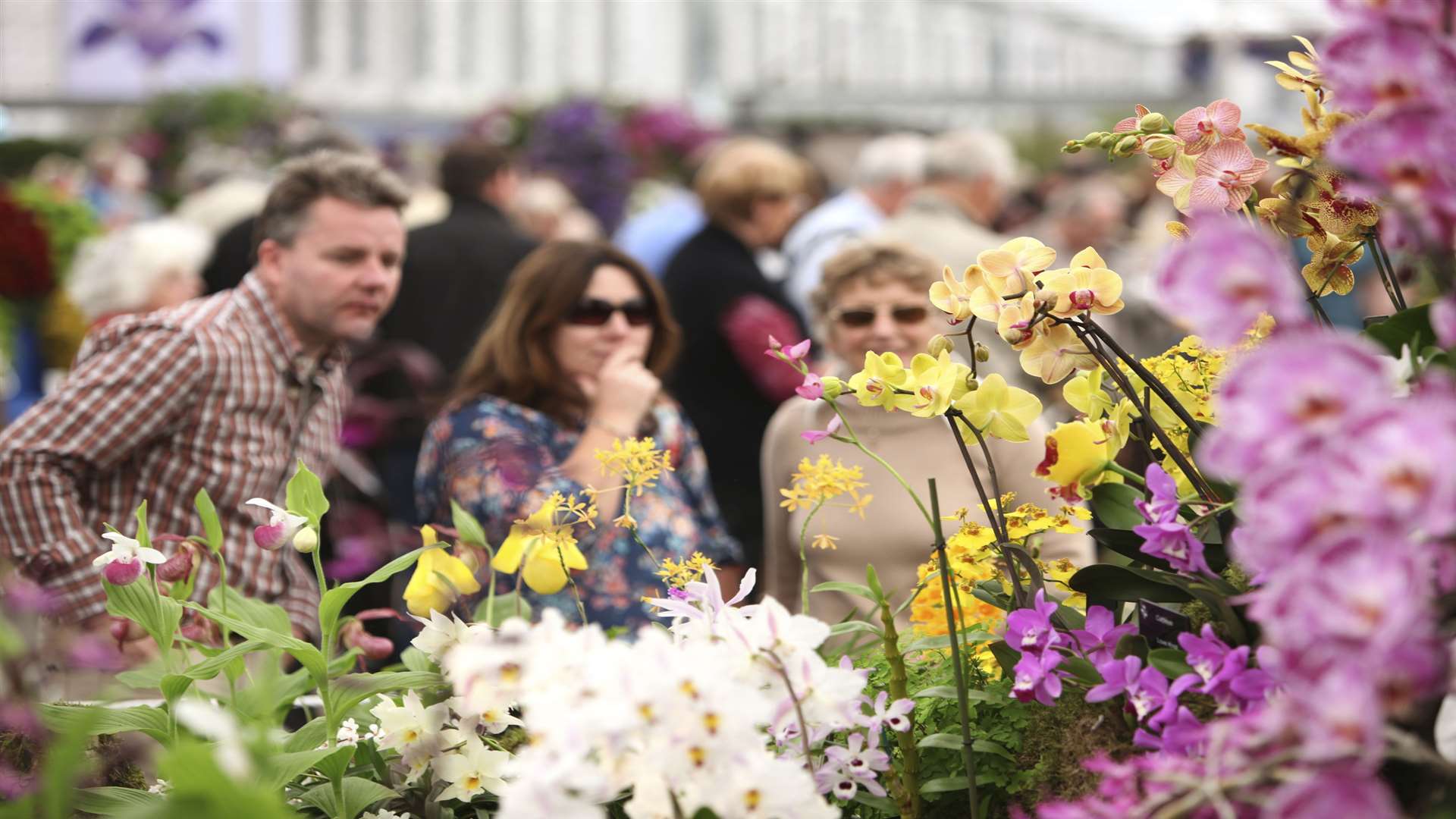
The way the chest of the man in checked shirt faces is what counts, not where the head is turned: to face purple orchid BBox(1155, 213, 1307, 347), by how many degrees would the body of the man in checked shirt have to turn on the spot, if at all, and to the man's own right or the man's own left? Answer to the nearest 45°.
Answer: approximately 45° to the man's own right

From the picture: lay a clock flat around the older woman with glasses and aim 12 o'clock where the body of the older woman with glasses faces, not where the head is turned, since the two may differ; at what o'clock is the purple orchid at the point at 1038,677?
The purple orchid is roughly at 12 o'clock from the older woman with glasses.

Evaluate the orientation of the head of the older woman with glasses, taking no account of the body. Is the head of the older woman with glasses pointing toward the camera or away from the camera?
toward the camera

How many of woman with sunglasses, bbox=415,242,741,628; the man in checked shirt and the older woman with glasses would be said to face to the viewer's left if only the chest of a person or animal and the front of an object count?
0

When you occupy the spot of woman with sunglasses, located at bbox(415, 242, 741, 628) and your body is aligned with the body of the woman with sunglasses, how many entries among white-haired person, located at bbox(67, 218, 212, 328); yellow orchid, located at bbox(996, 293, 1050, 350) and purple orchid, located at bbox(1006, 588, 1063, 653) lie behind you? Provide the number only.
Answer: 1

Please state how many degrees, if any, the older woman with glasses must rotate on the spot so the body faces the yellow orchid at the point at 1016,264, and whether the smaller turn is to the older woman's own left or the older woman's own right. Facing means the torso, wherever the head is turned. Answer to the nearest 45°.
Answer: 0° — they already face it

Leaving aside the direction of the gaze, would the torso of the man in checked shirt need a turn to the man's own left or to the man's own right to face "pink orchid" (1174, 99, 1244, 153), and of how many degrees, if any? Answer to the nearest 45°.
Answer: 0° — they already face it

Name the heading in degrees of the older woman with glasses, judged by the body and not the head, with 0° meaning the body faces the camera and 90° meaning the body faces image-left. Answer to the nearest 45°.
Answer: approximately 0°

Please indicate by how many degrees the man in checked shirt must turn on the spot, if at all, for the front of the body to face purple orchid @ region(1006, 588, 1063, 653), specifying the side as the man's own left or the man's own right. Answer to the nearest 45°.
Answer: approximately 45° to the man's own right

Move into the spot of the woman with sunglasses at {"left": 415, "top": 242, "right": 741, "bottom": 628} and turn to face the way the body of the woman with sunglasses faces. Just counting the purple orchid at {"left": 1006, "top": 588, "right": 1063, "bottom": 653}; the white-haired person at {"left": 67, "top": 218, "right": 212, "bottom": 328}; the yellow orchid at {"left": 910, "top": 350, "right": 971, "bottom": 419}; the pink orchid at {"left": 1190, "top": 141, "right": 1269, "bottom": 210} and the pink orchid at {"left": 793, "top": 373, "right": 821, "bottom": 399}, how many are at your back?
1

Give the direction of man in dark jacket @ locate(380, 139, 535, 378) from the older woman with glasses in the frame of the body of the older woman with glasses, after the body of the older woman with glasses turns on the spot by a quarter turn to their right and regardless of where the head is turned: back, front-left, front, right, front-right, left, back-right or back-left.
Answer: front-right

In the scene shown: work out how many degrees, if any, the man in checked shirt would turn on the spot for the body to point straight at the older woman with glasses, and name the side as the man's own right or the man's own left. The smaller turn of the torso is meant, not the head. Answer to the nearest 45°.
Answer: approximately 45° to the man's own left

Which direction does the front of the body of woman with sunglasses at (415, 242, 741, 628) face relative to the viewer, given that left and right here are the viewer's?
facing the viewer and to the right of the viewer

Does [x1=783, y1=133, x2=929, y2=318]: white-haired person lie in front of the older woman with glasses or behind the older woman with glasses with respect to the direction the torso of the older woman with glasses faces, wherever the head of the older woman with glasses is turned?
behind

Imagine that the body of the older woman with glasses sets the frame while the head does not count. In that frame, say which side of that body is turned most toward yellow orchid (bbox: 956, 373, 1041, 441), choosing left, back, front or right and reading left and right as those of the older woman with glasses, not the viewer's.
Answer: front
